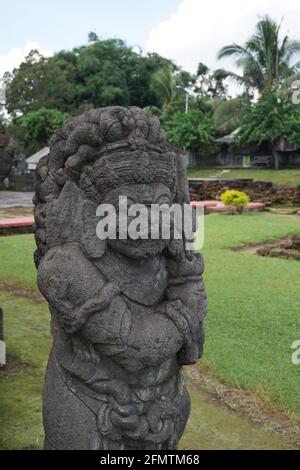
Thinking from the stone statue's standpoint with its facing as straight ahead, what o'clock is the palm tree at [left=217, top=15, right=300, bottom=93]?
The palm tree is roughly at 8 o'clock from the stone statue.

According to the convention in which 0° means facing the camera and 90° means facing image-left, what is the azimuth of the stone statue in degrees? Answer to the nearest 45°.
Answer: approximately 315°

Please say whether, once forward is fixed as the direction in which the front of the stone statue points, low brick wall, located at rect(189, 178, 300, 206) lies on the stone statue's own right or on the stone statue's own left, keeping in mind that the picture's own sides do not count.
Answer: on the stone statue's own left

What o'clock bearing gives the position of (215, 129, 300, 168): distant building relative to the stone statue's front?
The distant building is roughly at 8 o'clock from the stone statue.

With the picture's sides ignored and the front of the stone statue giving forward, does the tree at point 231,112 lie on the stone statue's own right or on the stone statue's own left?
on the stone statue's own left

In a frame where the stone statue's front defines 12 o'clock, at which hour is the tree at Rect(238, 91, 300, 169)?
The tree is roughly at 8 o'clock from the stone statue.

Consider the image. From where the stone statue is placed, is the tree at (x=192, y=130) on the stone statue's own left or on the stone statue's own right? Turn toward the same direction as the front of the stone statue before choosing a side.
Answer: on the stone statue's own left

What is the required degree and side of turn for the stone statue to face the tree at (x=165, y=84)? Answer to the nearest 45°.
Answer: approximately 135° to its left

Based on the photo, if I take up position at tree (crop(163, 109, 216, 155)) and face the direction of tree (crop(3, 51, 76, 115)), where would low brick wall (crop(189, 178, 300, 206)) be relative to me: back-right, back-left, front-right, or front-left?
back-left
